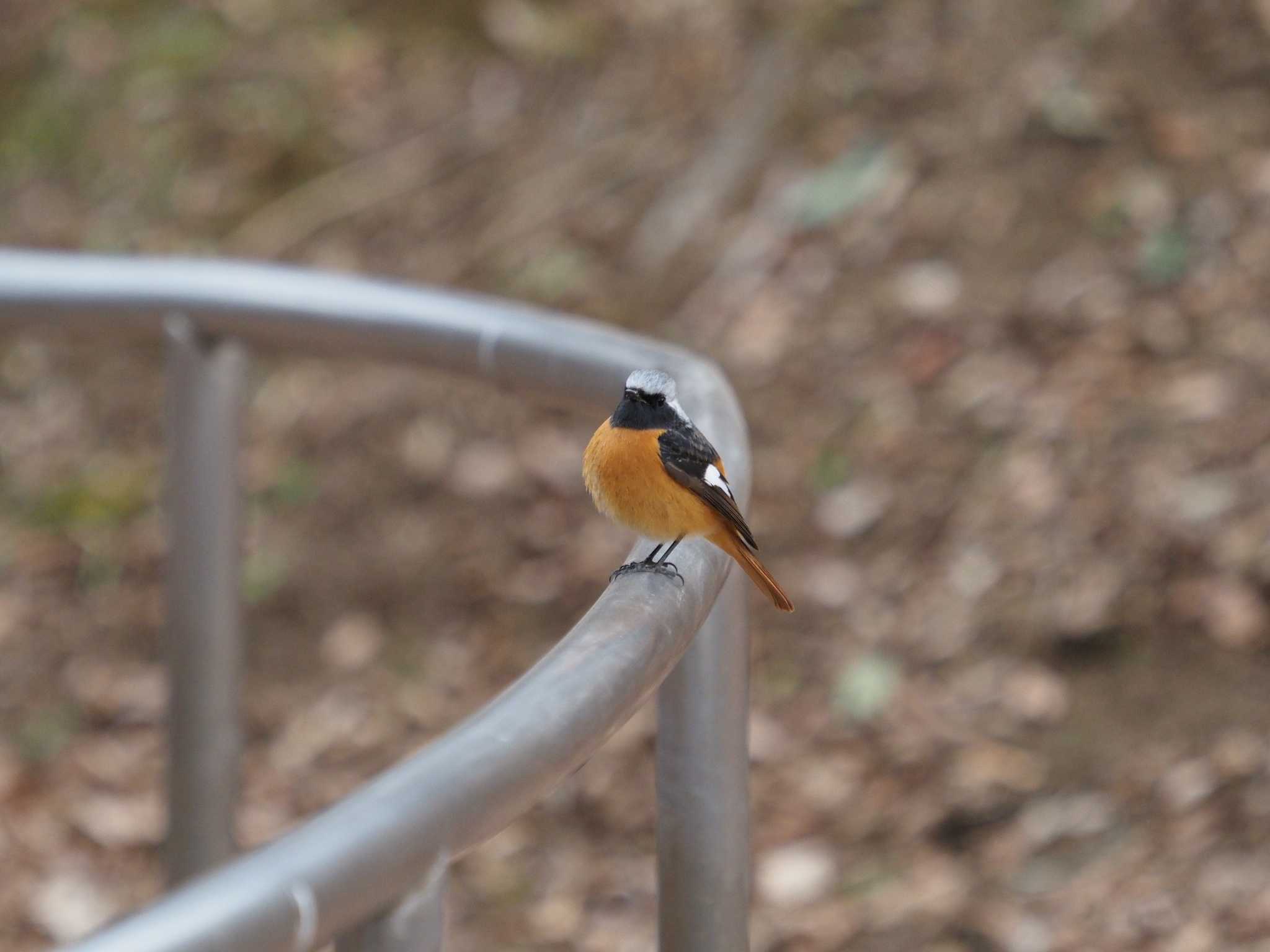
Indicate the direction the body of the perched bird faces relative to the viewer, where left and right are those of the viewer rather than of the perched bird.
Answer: facing the viewer and to the left of the viewer
